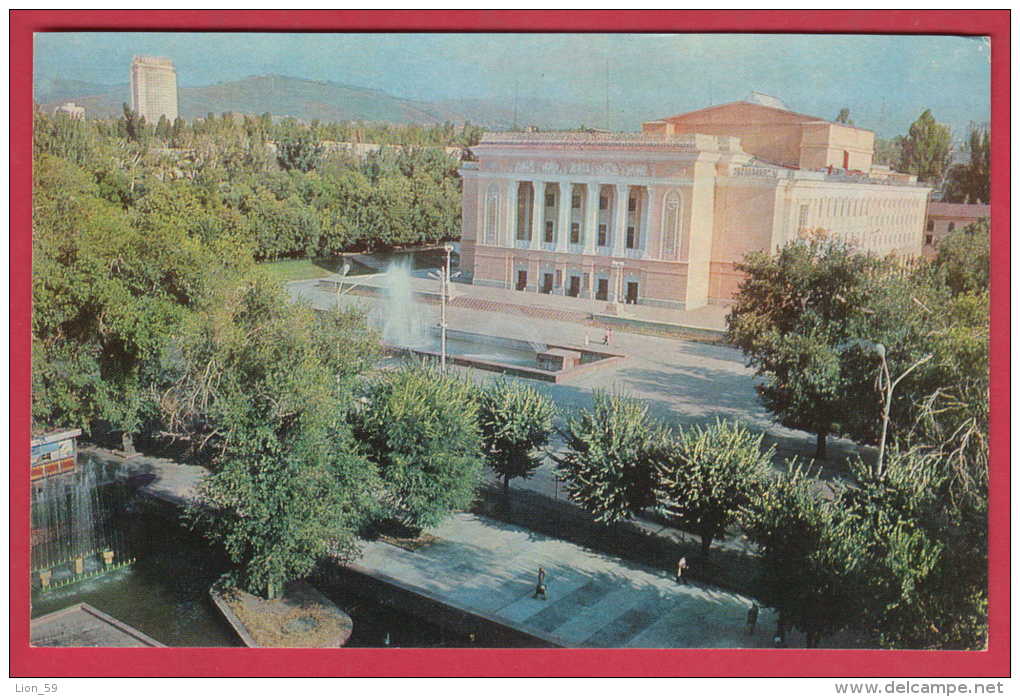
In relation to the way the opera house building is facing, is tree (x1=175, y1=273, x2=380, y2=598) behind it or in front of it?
in front

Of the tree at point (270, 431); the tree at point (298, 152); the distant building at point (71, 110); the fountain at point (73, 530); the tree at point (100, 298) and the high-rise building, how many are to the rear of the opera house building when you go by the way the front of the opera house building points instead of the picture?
0

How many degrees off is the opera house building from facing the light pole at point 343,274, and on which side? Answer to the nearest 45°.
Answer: approximately 45° to its right

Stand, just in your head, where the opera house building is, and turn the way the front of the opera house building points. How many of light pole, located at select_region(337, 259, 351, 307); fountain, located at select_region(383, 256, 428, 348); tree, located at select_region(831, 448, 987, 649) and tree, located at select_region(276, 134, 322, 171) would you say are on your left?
1

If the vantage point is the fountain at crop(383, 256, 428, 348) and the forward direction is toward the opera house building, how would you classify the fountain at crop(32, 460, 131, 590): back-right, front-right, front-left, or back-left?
back-right

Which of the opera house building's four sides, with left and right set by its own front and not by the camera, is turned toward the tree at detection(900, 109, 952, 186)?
back

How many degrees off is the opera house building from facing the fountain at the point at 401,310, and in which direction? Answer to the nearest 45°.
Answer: approximately 45° to its right

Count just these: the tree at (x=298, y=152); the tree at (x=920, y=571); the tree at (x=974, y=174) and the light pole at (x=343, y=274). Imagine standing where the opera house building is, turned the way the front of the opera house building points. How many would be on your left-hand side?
2

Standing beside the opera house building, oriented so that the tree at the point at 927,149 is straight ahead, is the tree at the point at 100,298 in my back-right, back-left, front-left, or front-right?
back-right

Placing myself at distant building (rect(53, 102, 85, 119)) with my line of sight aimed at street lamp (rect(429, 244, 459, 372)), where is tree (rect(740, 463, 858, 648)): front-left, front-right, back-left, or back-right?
front-right

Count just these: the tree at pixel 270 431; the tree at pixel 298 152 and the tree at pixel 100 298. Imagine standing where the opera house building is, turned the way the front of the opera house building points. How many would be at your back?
0

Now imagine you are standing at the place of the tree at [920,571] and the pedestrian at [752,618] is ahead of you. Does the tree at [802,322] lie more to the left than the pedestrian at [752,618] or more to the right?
right
